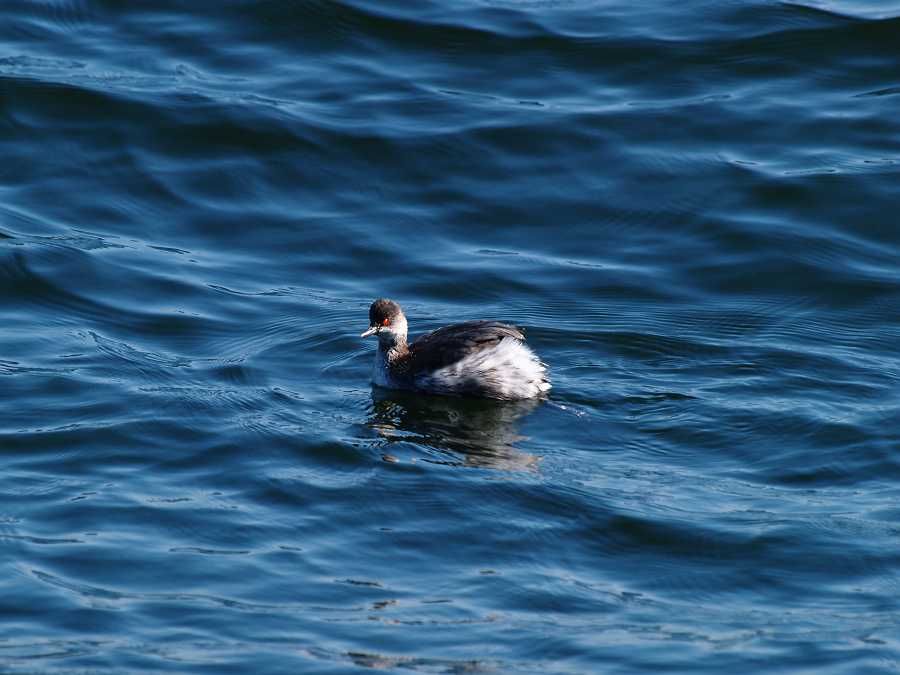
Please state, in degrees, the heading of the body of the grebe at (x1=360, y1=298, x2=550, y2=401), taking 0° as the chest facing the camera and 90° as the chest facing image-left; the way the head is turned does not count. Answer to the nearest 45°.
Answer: approximately 90°
